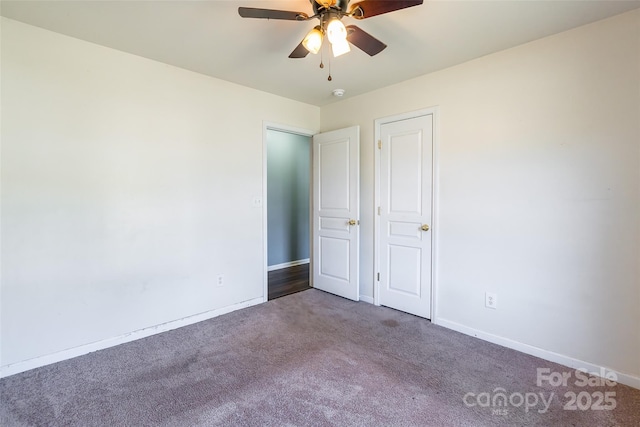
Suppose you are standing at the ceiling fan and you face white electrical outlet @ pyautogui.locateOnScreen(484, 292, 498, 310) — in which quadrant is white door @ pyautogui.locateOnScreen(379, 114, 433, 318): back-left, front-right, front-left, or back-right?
front-left

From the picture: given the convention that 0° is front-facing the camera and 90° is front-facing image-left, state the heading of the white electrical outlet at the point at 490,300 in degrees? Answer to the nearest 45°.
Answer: approximately 45°

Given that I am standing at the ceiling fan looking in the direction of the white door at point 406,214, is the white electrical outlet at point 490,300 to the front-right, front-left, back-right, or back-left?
front-right

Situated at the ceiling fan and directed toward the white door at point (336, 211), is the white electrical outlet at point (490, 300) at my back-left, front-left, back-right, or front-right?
front-right

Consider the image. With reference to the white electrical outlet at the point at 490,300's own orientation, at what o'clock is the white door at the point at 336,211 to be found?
The white door is roughly at 2 o'clock from the white electrical outlet.

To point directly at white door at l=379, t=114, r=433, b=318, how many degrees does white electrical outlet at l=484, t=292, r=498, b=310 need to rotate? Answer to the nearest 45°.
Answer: approximately 45° to its right
